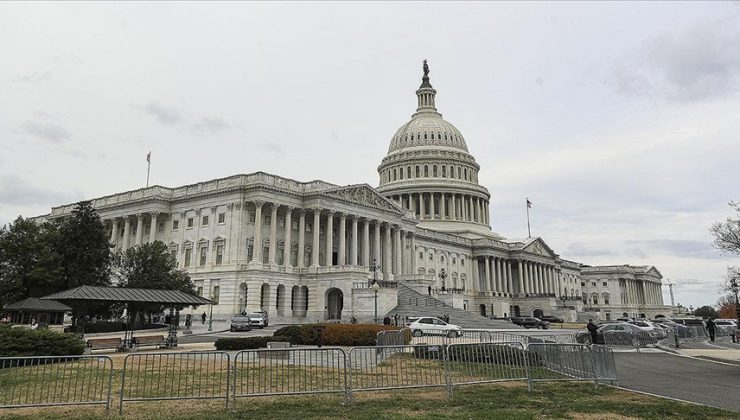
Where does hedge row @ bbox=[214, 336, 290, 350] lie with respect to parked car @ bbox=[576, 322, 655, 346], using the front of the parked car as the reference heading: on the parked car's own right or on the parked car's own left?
on the parked car's own right

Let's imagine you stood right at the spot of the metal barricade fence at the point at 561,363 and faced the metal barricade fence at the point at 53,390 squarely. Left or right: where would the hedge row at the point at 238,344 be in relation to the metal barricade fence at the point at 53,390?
right
